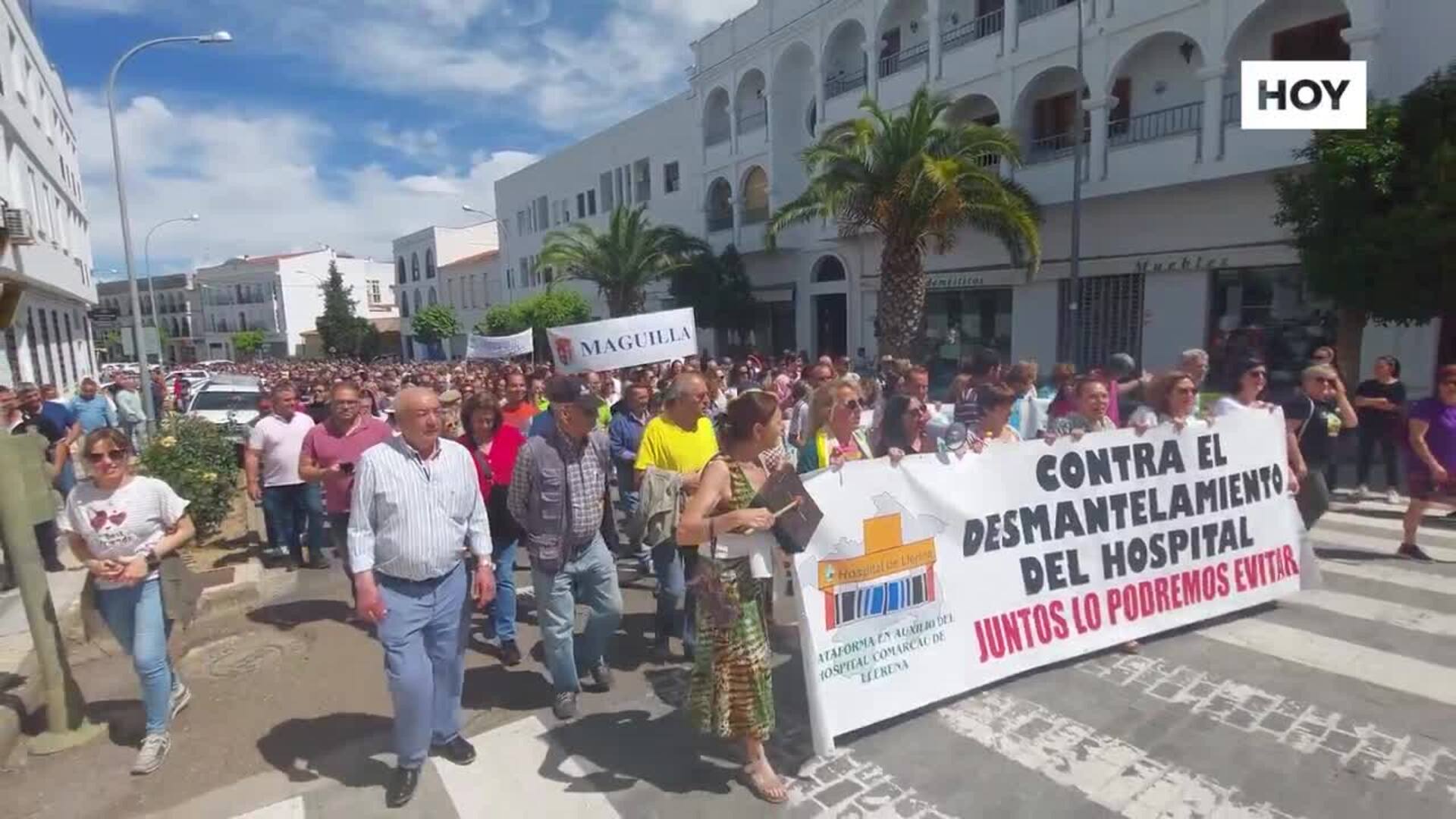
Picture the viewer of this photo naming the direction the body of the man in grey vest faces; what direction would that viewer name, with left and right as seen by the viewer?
facing the viewer and to the right of the viewer

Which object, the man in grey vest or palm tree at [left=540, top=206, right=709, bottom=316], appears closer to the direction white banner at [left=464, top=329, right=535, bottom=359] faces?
the man in grey vest

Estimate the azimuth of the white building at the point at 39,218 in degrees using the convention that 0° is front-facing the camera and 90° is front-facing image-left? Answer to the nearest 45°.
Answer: approximately 270°

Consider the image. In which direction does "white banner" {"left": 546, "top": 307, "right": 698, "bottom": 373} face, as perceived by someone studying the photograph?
facing the viewer

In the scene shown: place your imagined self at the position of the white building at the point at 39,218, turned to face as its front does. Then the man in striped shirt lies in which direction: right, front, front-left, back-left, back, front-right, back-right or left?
right

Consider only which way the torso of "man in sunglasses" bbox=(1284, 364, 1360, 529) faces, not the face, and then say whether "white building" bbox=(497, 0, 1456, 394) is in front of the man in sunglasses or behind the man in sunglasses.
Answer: behind

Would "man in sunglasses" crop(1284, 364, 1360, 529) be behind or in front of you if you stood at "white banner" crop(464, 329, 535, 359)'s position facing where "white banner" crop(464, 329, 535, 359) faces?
in front

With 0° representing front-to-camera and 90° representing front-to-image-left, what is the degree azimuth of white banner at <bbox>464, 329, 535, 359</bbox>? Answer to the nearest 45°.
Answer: approximately 0°

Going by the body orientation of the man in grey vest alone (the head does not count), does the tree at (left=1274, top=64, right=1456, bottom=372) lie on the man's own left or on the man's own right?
on the man's own left
